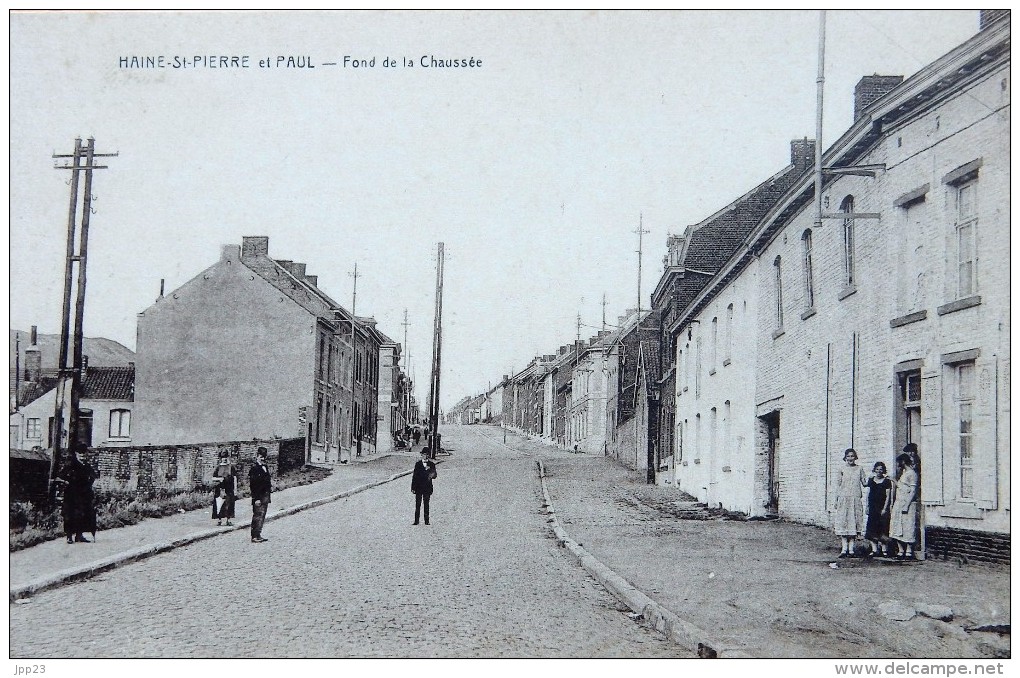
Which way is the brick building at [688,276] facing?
to the viewer's left

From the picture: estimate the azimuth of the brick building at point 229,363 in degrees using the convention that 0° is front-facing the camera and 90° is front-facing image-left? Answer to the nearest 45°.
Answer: approximately 270°

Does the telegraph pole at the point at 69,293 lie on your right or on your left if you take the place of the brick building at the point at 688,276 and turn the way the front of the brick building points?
on your left

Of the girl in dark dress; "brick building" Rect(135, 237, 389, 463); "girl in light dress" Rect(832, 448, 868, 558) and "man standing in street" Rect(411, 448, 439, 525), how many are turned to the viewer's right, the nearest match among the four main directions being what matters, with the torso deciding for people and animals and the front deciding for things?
1

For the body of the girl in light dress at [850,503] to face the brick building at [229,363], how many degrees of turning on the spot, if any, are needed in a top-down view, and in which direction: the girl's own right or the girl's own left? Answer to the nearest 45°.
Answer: approximately 135° to the girl's own right

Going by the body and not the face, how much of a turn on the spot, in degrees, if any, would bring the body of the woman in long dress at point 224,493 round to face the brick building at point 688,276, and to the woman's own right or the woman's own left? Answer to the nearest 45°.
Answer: approximately 135° to the woman's own left

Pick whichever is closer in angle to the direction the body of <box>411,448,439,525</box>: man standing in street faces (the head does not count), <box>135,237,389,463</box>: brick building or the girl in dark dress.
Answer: the girl in dark dress

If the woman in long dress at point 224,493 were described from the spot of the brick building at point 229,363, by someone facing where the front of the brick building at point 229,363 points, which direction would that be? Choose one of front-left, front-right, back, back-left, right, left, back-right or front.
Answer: right

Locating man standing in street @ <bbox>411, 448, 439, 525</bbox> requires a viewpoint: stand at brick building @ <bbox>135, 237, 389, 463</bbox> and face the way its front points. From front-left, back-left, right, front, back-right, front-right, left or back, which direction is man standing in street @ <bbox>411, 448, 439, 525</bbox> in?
right
